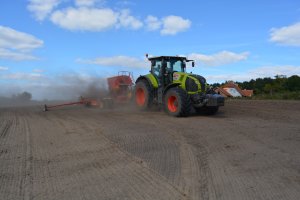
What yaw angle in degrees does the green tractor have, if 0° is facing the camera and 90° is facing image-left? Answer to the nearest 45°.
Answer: approximately 315°
